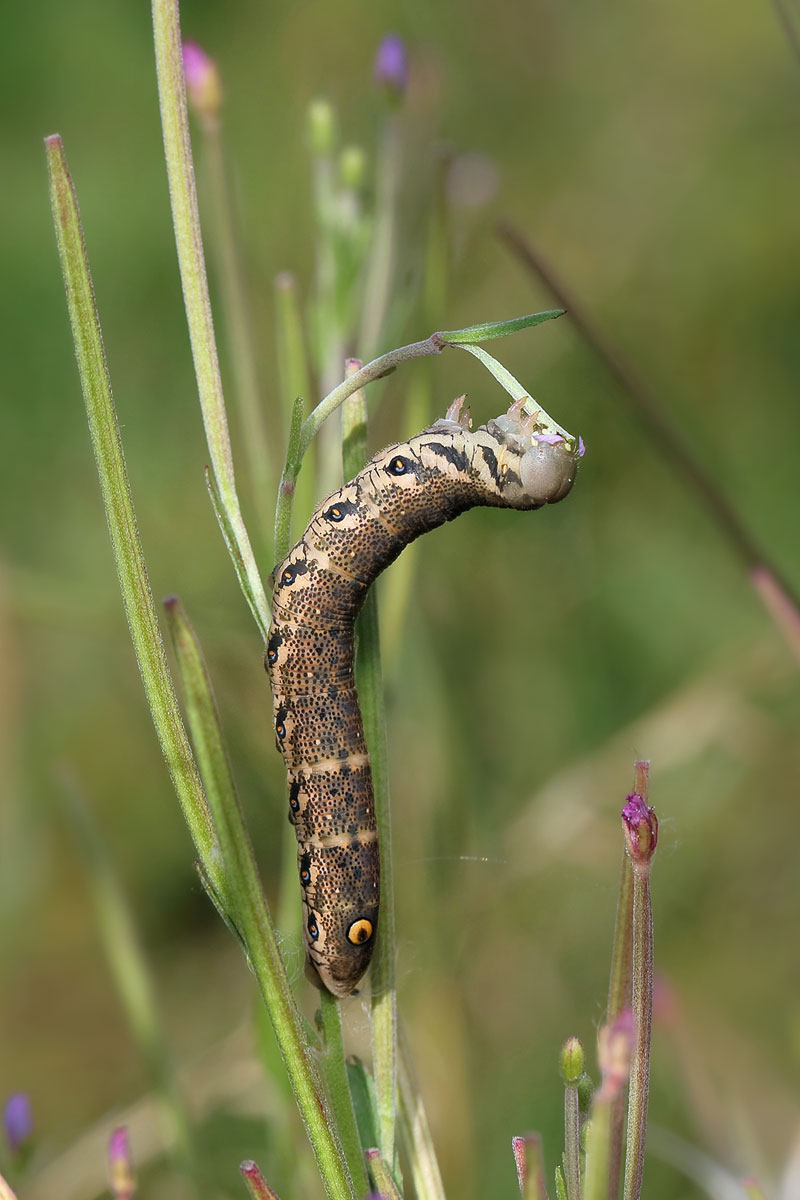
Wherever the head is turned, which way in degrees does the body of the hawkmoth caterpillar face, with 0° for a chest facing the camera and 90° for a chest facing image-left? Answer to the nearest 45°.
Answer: approximately 270°
